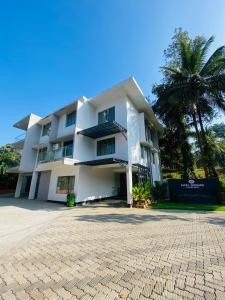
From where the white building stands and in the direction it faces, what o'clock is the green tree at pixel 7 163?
The green tree is roughly at 3 o'clock from the white building.

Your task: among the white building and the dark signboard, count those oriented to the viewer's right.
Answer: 0

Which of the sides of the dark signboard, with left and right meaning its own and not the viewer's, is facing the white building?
right

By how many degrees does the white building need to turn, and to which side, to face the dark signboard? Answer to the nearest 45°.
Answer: approximately 135° to its left

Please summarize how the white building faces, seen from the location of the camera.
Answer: facing the viewer and to the left of the viewer

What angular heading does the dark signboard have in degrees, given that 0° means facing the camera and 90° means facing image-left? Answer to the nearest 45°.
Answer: approximately 0°

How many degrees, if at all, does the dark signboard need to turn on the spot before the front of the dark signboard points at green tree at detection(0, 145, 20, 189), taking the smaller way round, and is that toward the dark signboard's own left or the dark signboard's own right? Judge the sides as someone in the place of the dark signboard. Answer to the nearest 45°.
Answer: approximately 90° to the dark signboard's own right

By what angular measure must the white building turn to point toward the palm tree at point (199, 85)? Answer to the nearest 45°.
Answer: approximately 135° to its left

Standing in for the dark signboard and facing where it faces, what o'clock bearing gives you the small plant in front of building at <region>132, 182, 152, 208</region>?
The small plant in front of building is roughly at 2 o'clock from the dark signboard.
